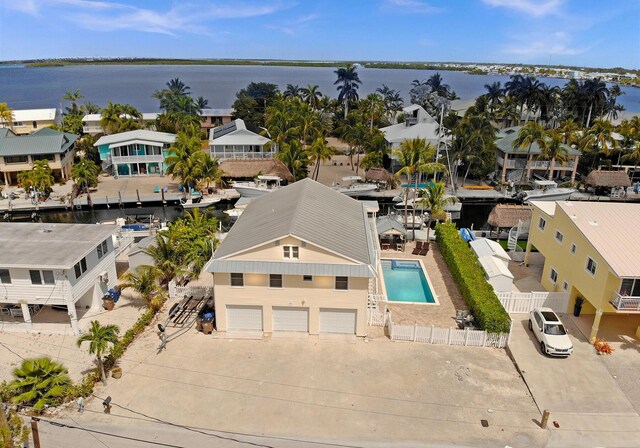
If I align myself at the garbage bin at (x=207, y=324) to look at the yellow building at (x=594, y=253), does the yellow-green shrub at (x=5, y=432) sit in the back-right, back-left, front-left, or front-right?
back-right

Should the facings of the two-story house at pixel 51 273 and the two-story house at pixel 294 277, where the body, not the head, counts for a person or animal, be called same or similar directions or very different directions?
same or similar directions

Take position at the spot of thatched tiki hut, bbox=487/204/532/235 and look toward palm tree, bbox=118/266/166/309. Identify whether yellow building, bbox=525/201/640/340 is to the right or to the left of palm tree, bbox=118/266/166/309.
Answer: left

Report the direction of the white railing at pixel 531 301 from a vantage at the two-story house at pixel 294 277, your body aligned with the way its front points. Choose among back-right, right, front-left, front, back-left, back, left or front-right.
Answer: left

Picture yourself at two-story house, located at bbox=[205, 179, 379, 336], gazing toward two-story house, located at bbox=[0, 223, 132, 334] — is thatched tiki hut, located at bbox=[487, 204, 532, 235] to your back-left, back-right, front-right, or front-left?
back-right

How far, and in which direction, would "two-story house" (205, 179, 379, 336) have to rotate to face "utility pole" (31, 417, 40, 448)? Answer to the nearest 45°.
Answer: approximately 45° to its right

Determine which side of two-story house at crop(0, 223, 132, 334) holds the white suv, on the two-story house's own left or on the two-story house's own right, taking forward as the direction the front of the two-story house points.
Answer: on the two-story house's own left

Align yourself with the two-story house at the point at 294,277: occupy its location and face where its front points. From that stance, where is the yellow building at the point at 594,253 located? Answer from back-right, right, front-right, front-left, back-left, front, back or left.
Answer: left

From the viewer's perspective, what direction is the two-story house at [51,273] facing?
toward the camera

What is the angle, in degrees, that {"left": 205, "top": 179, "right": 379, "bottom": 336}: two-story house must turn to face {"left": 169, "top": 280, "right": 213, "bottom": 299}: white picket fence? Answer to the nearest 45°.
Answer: approximately 135° to its right

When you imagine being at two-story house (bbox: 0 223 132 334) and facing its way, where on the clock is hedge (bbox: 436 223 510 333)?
The hedge is roughly at 10 o'clock from the two-story house.

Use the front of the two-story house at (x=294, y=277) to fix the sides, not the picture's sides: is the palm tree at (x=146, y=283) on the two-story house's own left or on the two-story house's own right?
on the two-story house's own right

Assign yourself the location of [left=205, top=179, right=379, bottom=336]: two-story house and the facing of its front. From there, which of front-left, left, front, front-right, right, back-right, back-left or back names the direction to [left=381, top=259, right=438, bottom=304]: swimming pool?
back-left

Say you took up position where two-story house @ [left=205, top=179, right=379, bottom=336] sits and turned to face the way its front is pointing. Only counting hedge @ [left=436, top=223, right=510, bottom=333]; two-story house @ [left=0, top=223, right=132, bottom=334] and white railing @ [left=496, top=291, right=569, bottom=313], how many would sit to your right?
1

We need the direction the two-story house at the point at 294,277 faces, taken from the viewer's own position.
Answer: facing the viewer

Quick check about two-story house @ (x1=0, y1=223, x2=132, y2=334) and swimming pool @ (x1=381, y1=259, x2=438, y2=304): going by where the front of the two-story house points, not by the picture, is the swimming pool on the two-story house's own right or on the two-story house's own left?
on the two-story house's own left

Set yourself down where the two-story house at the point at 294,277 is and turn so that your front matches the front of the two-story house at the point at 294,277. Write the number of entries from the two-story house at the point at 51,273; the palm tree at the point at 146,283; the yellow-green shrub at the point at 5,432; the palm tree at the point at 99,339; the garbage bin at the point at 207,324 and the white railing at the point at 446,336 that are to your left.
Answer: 1
